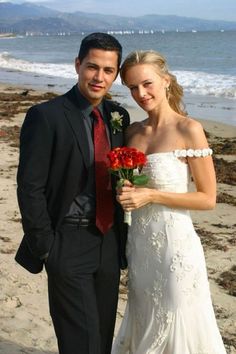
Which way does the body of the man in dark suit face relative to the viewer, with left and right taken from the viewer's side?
facing the viewer and to the right of the viewer

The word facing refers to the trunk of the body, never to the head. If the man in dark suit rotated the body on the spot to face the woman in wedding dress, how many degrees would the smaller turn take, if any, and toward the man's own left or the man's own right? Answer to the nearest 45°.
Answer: approximately 45° to the man's own left

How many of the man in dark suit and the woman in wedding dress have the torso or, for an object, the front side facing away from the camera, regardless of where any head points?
0
